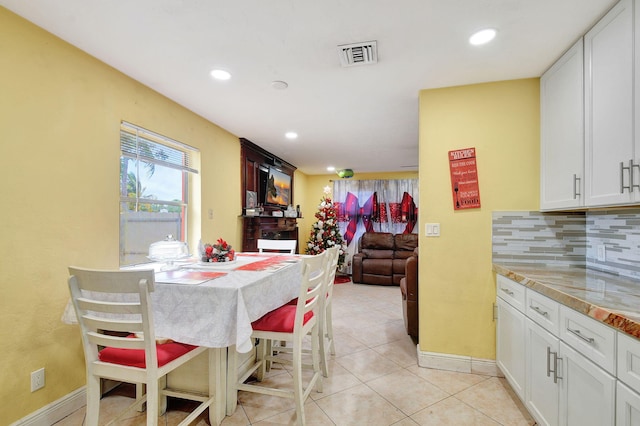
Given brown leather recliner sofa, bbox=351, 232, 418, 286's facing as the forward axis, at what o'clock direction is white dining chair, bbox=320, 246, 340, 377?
The white dining chair is roughly at 12 o'clock from the brown leather recliner sofa.

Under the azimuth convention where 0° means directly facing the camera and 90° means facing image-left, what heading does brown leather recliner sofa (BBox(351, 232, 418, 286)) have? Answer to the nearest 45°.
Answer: approximately 0°

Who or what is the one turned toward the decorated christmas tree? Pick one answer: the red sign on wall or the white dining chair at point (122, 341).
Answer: the white dining chair

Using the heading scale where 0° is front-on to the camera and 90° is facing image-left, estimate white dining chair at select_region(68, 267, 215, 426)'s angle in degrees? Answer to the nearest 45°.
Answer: approximately 225°

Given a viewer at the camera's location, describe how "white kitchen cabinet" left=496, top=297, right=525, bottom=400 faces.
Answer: facing to the left of the viewer

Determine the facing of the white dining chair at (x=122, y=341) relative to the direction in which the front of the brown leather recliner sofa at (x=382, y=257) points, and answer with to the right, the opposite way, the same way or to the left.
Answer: the opposite way

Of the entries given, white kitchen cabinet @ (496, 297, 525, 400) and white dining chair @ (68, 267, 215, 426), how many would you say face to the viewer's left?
1

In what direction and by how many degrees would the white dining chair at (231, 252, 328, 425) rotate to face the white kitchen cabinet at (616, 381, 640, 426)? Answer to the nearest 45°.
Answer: approximately 180°

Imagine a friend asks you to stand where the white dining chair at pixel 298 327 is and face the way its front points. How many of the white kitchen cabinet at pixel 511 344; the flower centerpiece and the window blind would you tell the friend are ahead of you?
2

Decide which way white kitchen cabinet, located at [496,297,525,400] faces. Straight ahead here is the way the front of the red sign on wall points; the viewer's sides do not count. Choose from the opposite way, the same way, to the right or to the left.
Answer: to the right

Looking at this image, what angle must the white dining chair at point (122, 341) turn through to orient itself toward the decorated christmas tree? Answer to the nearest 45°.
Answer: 0° — it already faces it
